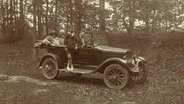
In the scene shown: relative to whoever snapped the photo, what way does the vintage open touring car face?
facing the viewer and to the right of the viewer

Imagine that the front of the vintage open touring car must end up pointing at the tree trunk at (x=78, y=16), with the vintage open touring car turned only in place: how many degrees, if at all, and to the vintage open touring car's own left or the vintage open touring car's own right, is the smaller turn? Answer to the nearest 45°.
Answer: approximately 135° to the vintage open touring car's own left
